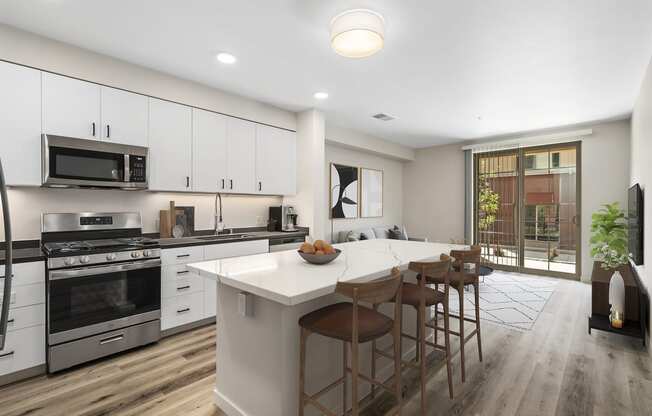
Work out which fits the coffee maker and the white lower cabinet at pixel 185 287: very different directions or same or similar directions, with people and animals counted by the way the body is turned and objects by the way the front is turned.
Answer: same or similar directions

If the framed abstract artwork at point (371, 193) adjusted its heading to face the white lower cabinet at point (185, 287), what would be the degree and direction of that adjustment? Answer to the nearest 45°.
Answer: approximately 90° to its right

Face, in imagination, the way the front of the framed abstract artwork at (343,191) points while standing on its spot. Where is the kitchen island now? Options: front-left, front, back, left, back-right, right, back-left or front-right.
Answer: front-right

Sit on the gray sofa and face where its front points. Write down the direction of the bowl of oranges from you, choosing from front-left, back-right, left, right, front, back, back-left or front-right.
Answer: front-right

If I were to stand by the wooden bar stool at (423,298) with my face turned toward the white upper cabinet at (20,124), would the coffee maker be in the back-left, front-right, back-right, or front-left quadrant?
front-right

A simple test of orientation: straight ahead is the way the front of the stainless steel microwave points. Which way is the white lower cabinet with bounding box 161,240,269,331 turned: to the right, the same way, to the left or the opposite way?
the same way

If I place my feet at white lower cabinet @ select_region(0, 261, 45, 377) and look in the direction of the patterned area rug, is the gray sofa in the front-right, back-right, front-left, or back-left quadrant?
front-left

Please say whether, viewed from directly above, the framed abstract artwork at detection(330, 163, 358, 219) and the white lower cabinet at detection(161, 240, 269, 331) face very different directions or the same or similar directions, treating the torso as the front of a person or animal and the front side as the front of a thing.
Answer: same or similar directions

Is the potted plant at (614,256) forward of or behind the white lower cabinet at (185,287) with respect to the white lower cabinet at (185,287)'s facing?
forward

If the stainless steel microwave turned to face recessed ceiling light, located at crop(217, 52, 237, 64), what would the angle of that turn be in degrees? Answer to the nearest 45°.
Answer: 0° — it already faces it

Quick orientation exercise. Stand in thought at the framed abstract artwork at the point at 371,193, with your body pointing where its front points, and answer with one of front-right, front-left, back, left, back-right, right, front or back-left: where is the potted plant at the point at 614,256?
front

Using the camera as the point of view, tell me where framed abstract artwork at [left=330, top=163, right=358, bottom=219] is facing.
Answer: facing the viewer and to the right of the viewer

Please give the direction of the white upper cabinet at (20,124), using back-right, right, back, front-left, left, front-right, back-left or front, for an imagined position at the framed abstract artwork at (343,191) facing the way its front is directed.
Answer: right

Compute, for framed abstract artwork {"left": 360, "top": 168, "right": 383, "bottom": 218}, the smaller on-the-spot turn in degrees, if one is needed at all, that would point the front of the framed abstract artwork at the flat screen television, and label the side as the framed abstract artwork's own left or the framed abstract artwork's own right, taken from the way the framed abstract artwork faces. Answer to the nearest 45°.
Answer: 0° — it already faces it

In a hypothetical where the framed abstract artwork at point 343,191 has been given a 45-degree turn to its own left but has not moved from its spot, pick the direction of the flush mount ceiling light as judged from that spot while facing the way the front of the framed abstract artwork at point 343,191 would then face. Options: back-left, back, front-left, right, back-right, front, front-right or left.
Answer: right

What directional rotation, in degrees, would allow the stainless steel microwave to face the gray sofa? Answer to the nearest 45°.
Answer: approximately 45° to its left

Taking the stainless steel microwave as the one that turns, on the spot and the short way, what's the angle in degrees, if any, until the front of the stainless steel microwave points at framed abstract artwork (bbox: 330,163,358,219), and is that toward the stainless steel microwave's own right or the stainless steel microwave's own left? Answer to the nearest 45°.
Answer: approximately 45° to the stainless steel microwave's own left
